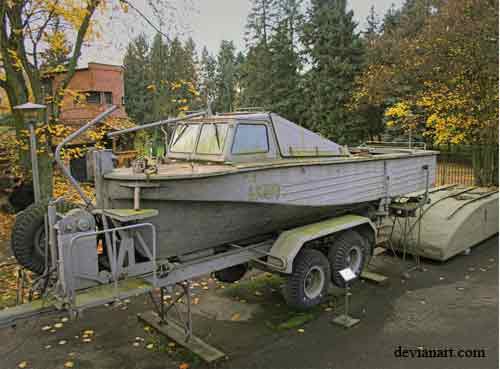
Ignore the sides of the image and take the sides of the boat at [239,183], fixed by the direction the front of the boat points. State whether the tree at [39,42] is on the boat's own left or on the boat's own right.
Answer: on the boat's own right

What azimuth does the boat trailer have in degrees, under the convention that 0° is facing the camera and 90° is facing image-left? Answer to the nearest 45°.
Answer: approximately 45°

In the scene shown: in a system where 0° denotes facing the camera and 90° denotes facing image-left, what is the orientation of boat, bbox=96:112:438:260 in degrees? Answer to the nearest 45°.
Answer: approximately 45°

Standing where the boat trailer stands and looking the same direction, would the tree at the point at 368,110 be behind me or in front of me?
behind

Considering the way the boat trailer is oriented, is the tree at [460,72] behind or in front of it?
behind

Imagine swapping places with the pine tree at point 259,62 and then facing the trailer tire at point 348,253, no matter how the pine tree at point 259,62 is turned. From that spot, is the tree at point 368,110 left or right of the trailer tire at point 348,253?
left

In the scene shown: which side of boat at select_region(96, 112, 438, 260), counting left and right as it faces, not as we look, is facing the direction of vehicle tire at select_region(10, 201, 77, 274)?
front

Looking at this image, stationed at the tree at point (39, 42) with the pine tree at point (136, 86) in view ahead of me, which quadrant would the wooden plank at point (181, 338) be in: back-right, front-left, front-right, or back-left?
back-right
